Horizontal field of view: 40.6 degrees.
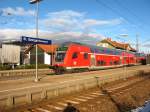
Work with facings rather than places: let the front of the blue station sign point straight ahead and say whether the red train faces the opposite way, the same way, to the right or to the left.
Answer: to the right

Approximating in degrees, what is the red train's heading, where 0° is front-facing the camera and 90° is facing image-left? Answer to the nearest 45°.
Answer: approximately 45°

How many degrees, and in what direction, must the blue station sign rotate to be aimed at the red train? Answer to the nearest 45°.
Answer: approximately 90° to its left

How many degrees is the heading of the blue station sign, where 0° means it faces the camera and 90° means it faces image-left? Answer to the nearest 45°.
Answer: approximately 315°
